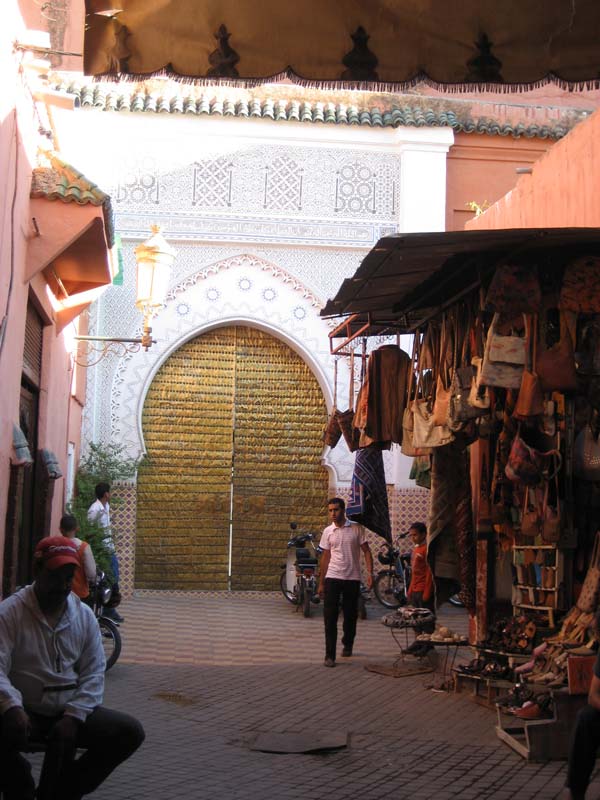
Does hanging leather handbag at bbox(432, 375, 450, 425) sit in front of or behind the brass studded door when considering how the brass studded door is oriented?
in front

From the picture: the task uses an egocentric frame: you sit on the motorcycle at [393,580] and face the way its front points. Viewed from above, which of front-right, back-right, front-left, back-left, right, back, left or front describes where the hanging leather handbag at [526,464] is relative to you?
front-left

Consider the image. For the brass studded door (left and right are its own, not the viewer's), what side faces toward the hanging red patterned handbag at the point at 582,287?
front

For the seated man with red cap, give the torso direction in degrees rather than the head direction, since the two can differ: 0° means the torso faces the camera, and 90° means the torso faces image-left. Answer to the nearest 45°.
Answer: approximately 0°

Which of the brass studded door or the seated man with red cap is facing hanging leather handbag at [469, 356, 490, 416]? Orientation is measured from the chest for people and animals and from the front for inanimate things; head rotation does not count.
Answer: the brass studded door

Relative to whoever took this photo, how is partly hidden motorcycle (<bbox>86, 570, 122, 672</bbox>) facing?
facing the viewer and to the right of the viewer

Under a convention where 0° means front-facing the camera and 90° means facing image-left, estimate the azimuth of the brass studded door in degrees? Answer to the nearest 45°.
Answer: approximately 0°

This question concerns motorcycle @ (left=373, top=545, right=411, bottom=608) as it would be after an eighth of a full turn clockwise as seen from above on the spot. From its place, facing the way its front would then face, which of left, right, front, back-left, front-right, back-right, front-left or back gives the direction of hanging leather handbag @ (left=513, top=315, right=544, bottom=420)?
left

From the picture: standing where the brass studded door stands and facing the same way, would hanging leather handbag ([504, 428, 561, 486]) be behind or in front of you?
in front

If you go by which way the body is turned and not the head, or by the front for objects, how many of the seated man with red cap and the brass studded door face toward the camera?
2
